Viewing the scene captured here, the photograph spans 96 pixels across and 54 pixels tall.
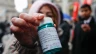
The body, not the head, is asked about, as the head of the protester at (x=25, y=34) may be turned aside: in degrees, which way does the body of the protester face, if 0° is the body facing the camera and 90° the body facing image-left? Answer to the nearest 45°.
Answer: approximately 0°
